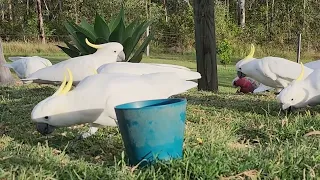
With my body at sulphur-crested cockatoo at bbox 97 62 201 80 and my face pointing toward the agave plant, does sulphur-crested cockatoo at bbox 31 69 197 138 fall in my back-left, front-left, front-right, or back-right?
back-left

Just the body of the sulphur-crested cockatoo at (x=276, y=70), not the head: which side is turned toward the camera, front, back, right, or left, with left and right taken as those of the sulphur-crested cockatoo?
left

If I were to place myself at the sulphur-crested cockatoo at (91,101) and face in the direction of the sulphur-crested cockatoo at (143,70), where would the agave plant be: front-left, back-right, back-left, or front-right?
front-left

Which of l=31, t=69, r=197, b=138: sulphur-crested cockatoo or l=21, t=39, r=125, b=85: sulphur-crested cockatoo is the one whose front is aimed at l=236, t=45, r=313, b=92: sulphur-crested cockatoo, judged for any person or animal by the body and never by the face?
l=21, t=39, r=125, b=85: sulphur-crested cockatoo

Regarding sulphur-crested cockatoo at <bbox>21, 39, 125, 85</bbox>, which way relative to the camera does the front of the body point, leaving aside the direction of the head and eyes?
to the viewer's right

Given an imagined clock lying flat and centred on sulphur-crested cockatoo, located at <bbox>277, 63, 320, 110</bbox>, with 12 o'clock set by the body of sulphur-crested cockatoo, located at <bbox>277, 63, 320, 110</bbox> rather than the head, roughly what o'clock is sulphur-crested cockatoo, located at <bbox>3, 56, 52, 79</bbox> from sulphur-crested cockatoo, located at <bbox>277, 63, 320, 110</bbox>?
sulphur-crested cockatoo, located at <bbox>3, 56, 52, 79</bbox> is roughly at 1 o'clock from sulphur-crested cockatoo, located at <bbox>277, 63, 320, 110</bbox>.

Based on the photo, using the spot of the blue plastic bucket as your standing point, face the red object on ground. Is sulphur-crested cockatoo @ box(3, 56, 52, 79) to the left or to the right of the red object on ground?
left

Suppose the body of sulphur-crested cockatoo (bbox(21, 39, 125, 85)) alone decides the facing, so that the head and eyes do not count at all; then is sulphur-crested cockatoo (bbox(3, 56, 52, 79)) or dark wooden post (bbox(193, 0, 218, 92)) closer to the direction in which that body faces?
the dark wooden post

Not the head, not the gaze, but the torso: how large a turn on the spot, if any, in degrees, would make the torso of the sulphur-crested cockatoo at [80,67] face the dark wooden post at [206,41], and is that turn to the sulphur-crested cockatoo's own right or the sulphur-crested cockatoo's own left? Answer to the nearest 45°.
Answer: approximately 45° to the sulphur-crested cockatoo's own left

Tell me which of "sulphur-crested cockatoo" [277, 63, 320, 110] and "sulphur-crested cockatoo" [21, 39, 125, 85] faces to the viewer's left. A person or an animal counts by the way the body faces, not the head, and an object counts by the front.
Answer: "sulphur-crested cockatoo" [277, 63, 320, 110]

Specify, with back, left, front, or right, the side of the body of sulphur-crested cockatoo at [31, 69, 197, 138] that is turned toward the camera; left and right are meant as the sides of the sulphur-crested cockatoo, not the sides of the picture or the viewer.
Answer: left

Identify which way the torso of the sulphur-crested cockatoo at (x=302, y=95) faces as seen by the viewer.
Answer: to the viewer's left

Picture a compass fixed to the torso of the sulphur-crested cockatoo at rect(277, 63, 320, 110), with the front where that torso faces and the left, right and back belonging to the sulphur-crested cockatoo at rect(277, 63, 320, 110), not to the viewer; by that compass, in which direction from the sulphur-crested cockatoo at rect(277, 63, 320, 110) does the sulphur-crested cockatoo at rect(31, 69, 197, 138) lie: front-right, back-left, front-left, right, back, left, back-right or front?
front-left

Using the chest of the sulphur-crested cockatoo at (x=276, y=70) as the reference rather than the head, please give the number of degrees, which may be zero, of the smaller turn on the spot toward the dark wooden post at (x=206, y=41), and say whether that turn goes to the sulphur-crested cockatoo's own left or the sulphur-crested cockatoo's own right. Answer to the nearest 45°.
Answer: approximately 45° to the sulphur-crested cockatoo's own right

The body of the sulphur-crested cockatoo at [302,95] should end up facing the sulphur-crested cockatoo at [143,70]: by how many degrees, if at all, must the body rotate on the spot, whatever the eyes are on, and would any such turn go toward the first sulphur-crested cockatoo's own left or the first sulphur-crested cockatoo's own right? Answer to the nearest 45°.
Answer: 0° — it already faces it

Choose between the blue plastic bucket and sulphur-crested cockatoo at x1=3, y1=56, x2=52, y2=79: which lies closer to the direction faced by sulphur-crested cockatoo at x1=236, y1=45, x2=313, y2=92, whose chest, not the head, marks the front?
the sulphur-crested cockatoo

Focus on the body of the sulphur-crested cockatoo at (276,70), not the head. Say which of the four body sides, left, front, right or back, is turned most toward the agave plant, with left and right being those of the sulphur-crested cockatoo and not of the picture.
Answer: front
